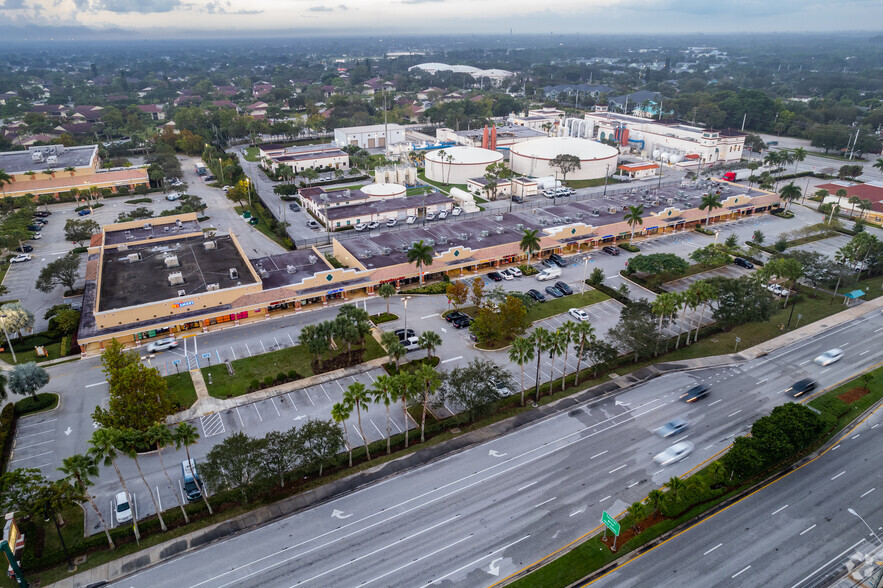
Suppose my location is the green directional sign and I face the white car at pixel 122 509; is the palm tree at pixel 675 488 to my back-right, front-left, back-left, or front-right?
back-right

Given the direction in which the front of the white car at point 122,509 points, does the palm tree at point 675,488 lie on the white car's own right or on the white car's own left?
on the white car's own left

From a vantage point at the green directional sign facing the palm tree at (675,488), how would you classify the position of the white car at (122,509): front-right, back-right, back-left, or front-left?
back-left

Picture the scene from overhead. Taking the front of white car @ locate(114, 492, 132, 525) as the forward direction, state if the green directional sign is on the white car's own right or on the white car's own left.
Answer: on the white car's own left

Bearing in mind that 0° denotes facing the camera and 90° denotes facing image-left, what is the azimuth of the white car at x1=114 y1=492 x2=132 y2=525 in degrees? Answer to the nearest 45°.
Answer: approximately 0°
